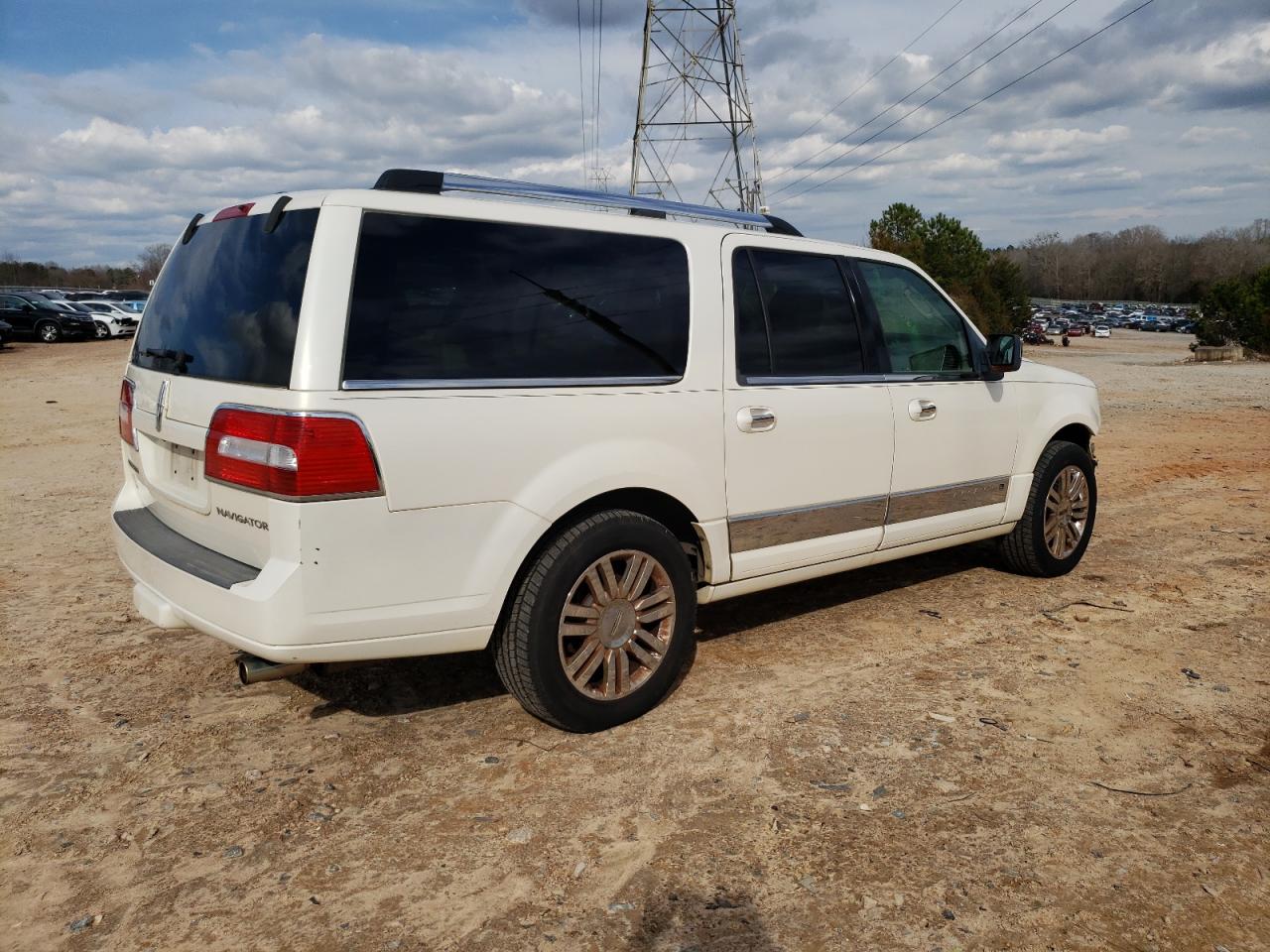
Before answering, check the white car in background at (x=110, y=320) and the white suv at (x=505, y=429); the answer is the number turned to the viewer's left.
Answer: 0

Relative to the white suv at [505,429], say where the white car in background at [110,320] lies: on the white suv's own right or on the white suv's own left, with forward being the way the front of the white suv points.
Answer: on the white suv's own left

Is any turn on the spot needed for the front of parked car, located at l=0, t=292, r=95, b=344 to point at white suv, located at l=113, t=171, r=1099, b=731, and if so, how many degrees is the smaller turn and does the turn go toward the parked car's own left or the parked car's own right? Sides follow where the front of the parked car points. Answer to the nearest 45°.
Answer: approximately 45° to the parked car's own right

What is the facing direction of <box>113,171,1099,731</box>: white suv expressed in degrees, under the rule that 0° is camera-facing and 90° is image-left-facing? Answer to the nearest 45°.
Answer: approximately 225°

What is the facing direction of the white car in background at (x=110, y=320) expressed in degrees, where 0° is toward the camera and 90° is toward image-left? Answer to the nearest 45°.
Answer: approximately 315°

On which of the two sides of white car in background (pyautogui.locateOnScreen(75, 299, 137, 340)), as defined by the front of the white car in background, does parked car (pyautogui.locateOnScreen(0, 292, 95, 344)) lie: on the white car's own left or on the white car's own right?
on the white car's own right

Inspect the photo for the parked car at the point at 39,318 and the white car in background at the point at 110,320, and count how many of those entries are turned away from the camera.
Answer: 0

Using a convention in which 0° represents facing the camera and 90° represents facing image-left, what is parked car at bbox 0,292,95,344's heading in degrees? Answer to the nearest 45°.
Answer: approximately 315°

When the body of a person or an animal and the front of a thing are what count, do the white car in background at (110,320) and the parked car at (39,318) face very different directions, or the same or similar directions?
same or similar directions

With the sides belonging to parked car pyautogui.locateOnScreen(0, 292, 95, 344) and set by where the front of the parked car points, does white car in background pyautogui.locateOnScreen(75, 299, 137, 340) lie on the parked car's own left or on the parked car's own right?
on the parked car's own left

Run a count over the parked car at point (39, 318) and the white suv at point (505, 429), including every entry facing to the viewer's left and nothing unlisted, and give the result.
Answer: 0

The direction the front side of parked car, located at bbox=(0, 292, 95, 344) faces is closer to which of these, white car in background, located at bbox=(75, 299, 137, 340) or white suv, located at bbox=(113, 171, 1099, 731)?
the white suv

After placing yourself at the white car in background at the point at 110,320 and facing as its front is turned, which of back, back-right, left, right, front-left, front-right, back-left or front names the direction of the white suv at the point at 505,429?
front-right
